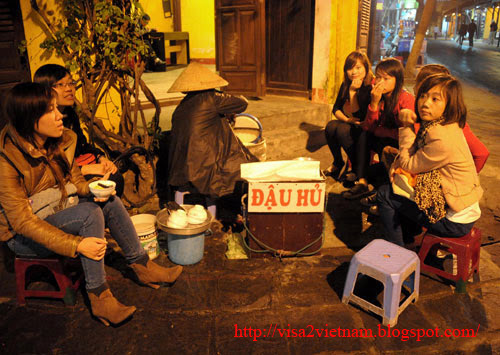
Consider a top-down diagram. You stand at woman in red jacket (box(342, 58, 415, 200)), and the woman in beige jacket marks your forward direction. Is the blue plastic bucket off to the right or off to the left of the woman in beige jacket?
right

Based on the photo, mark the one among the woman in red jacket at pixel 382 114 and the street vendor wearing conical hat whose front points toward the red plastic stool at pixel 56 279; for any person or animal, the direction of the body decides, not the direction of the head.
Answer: the woman in red jacket

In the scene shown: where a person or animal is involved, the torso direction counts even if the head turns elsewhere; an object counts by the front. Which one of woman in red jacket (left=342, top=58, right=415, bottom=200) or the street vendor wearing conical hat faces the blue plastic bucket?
the woman in red jacket

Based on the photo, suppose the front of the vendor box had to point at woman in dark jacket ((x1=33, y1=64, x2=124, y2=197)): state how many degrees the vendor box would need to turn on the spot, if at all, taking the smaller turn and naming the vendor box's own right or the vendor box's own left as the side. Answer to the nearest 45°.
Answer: approximately 90° to the vendor box's own right

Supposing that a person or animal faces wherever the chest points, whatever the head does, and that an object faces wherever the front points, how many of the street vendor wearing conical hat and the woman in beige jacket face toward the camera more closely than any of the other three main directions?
0

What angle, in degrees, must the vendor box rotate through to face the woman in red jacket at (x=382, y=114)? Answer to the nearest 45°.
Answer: approximately 135° to its left

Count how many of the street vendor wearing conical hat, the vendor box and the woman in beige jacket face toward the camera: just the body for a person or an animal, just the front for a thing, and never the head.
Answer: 1

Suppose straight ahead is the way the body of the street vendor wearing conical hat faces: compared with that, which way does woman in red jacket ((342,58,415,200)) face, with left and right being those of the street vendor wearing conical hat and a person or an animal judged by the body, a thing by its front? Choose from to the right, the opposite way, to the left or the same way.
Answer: the opposite way

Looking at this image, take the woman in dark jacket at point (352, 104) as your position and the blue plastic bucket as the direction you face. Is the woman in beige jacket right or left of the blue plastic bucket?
left

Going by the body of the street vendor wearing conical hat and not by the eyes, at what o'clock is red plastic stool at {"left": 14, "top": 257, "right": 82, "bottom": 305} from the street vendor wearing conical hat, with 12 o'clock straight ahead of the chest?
The red plastic stool is roughly at 6 o'clock from the street vendor wearing conical hat.

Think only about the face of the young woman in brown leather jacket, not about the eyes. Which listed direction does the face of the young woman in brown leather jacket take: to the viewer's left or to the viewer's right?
to the viewer's right

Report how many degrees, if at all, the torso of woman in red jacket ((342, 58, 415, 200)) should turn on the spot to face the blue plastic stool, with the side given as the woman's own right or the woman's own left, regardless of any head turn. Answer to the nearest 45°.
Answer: approximately 45° to the woman's own left

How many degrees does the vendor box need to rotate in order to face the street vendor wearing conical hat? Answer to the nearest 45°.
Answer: approximately 135° to its right

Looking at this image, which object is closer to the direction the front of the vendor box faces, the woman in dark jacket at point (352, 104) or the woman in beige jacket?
the woman in beige jacket
